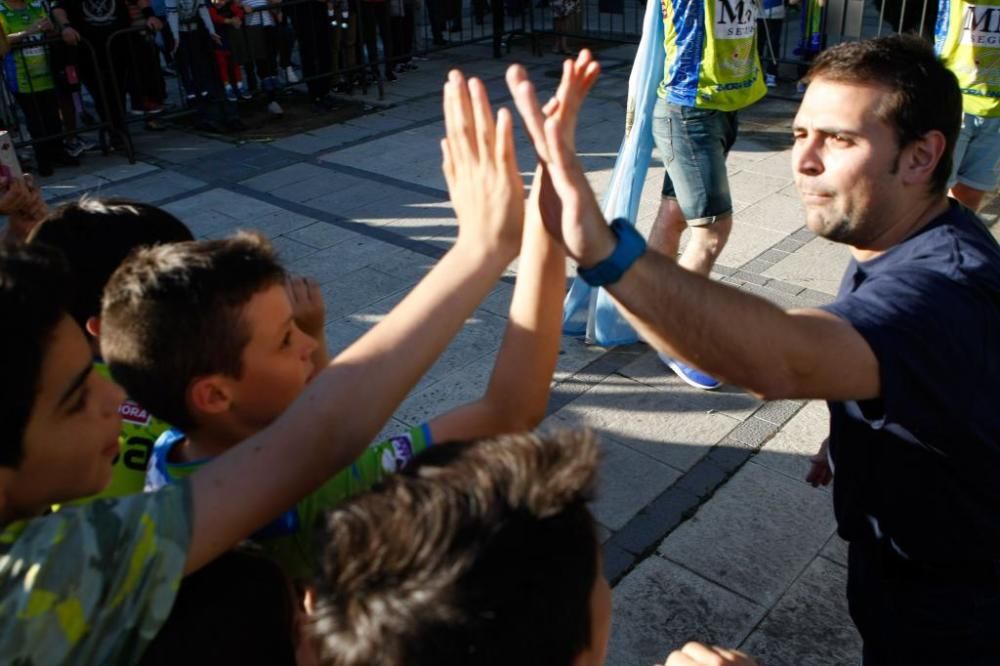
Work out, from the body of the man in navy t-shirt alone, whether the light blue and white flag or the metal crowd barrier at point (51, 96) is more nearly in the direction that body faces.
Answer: the metal crowd barrier

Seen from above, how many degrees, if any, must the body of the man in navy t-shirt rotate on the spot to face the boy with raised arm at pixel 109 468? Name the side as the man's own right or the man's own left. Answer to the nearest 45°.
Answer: approximately 45° to the man's own left

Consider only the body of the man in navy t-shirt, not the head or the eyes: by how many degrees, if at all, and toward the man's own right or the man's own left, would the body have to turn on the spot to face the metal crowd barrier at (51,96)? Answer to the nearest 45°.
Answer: approximately 45° to the man's own right

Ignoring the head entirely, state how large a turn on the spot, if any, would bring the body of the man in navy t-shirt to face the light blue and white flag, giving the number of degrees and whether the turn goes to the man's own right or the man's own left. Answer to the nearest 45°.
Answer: approximately 90° to the man's own right

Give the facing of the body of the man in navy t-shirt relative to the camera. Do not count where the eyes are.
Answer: to the viewer's left
